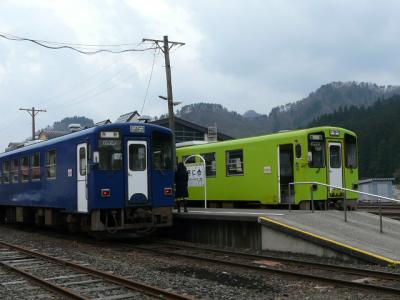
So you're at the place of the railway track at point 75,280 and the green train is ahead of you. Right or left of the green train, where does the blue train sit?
left

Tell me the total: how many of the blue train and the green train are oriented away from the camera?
0

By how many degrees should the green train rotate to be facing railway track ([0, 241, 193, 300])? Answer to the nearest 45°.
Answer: approximately 90° to its right

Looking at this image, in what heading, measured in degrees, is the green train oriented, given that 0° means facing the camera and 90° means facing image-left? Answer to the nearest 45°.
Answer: approximately 315°

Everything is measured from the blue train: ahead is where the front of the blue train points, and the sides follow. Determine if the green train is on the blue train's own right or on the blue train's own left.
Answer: on the blue train's own left

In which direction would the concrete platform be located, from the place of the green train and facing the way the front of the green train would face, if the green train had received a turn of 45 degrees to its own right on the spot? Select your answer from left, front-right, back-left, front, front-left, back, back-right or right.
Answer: front

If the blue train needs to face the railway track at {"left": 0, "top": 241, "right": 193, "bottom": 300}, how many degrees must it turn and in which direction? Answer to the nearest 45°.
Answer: approximately 45° to its right

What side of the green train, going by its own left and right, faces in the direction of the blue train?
right

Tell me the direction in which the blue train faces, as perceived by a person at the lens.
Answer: facing the viewer and to the right of the viewer
